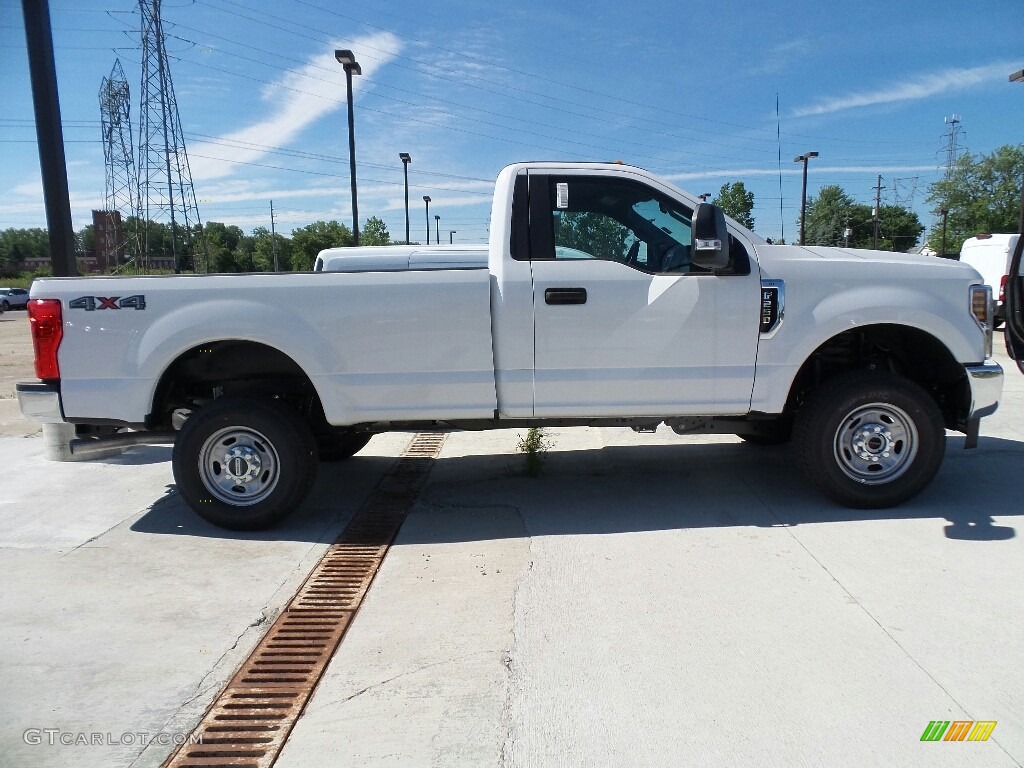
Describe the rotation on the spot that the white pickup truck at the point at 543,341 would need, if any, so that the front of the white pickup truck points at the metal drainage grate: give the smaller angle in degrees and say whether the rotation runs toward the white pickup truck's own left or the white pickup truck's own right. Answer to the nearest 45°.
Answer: approximately 135° to the white pickup truck's own right

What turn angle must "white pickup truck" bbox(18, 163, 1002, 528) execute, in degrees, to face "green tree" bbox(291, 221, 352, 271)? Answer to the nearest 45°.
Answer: approximately 90° to its left

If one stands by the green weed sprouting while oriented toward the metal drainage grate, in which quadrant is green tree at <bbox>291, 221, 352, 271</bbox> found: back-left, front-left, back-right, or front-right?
back-right

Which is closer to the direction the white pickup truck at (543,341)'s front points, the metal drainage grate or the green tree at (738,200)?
the green tree

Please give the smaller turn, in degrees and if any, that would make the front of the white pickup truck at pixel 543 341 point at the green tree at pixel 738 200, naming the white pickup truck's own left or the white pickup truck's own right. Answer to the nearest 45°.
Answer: approximately 90° to the white pickup truck's own left

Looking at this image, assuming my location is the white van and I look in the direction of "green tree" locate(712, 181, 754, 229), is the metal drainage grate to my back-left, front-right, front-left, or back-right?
back-left

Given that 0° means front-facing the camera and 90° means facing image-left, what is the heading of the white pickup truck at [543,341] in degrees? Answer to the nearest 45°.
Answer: approximately 270°

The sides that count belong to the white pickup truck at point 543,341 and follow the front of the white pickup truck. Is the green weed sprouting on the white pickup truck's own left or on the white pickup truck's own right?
on the white pickup truck's own left
